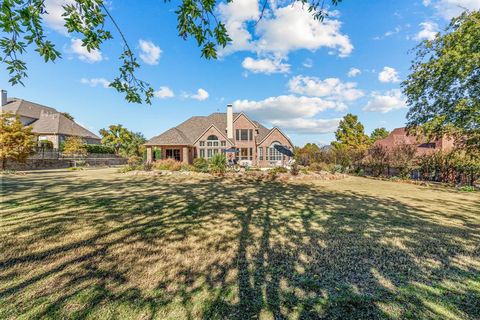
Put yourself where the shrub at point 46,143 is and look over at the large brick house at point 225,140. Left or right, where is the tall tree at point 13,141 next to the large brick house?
right

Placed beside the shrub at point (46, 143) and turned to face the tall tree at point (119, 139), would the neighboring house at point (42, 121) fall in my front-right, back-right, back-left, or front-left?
front-left

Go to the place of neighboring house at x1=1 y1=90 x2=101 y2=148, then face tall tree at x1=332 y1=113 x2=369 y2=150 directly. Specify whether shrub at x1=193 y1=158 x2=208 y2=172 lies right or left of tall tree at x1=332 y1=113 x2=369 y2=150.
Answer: right

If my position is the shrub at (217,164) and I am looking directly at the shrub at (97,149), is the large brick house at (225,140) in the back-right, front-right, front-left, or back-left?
front-right
